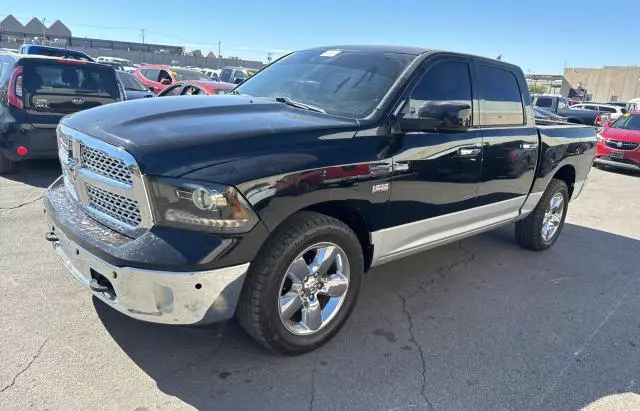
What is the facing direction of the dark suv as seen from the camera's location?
facing away from the viewer and to the left of the viewer

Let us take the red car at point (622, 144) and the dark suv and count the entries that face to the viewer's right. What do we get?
0

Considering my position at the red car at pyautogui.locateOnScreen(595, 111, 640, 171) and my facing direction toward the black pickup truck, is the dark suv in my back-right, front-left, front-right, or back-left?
front-right

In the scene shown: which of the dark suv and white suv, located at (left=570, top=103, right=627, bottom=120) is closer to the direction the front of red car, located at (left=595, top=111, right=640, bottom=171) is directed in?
the dark suv

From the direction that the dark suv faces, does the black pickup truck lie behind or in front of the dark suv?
behind

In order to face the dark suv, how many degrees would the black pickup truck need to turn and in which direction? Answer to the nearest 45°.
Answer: approximately 90° to its right

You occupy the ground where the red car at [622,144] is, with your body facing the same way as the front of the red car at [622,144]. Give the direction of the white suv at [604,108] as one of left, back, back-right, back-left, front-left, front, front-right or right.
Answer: back-right

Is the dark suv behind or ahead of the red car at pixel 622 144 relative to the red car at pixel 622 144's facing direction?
ahead

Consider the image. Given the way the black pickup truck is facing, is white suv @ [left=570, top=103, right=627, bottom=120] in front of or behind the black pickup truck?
behind

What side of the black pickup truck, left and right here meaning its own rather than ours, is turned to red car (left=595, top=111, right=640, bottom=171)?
back

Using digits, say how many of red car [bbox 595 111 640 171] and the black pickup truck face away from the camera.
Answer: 0

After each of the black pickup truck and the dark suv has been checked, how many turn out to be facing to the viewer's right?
0

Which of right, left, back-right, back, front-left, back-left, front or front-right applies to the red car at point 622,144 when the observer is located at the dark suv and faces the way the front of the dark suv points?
back-right

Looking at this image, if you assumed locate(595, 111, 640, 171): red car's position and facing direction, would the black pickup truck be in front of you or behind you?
in front

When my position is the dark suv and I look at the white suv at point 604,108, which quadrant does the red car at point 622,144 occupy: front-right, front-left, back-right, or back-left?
front-right
